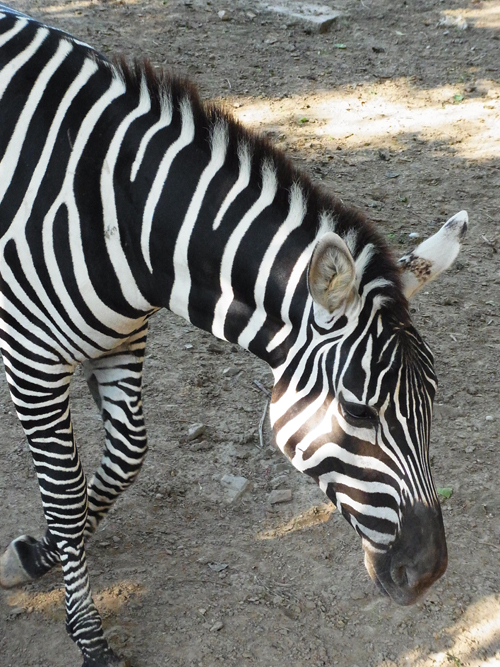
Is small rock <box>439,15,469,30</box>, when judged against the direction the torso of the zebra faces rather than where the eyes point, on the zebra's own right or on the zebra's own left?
on the zebra's own left

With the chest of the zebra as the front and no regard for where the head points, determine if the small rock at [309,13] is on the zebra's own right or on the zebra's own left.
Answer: on the zebra's own left

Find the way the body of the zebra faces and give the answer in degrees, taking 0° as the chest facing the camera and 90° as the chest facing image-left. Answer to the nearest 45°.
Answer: approximately 270°
